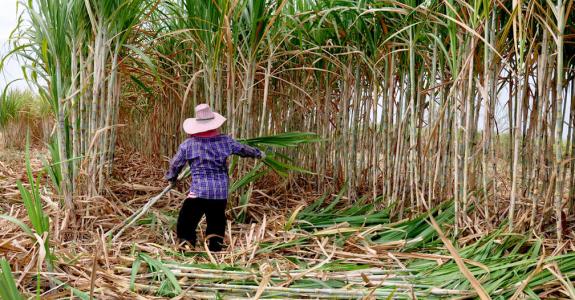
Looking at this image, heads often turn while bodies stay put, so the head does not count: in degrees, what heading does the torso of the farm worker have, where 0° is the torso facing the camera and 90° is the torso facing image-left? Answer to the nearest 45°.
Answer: approximately 180°

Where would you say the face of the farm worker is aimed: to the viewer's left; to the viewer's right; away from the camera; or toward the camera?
away from the camera
